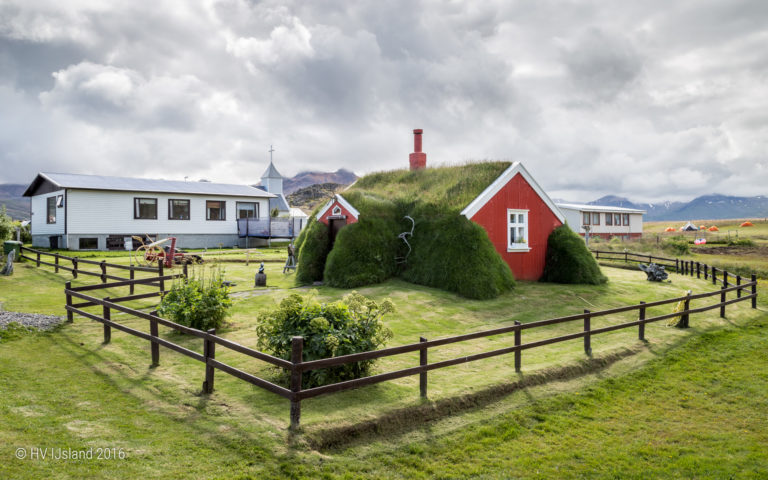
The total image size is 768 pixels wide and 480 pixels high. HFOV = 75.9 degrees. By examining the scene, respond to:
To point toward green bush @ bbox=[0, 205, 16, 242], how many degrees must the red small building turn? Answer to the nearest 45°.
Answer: approximately 90° to its right

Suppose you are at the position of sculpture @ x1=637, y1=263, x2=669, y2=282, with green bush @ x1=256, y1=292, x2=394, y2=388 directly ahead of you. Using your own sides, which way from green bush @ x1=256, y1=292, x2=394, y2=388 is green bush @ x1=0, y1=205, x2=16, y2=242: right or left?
right

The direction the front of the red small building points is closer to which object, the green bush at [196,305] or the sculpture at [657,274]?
the green bush

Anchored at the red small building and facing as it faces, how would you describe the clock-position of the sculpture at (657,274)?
The sculpture is roughly at 8 o'clock from the red small building.

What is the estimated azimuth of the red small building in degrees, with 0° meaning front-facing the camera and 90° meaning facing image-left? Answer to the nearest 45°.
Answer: approximately 0°

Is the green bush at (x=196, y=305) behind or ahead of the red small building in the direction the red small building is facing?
ahead

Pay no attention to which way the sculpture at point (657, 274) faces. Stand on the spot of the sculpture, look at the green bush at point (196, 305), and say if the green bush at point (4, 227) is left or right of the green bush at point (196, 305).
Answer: right

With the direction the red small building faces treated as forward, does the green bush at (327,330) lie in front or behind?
in front
